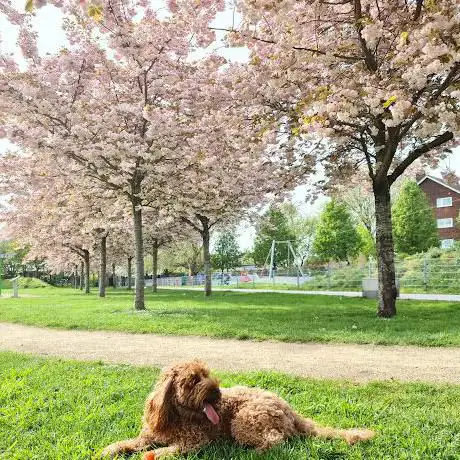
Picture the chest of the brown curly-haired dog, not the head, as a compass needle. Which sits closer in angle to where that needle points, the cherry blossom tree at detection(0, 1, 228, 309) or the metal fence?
the cherry blossom tree

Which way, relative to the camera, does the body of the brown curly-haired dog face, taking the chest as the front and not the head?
to the viewer's left

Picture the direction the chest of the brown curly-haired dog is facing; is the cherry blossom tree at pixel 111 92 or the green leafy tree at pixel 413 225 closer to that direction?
the cherry blossom tree

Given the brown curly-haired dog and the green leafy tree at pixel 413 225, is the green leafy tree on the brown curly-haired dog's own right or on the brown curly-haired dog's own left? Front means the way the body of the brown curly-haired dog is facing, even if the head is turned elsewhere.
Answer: on the brown curly-haired dog's own right

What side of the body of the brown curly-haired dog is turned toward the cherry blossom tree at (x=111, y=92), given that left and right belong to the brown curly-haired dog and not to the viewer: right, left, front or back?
right

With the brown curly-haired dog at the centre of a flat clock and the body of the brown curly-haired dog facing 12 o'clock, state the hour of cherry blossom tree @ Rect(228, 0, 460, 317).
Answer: The cherry blossom tree is roughly at 4 o'clock from the brown curly-haired dog.

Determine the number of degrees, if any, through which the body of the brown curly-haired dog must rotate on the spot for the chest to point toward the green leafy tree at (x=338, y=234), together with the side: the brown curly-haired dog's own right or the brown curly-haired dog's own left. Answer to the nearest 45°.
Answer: approximately 90° to the brown curly-haired dog's own right

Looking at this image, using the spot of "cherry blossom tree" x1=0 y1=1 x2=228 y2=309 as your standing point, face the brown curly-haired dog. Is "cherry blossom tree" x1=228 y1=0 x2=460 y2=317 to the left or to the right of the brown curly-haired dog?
left
